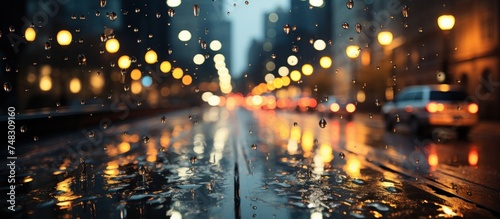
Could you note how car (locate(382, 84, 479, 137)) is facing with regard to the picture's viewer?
facing away from the viewer and to the left of the viewer
